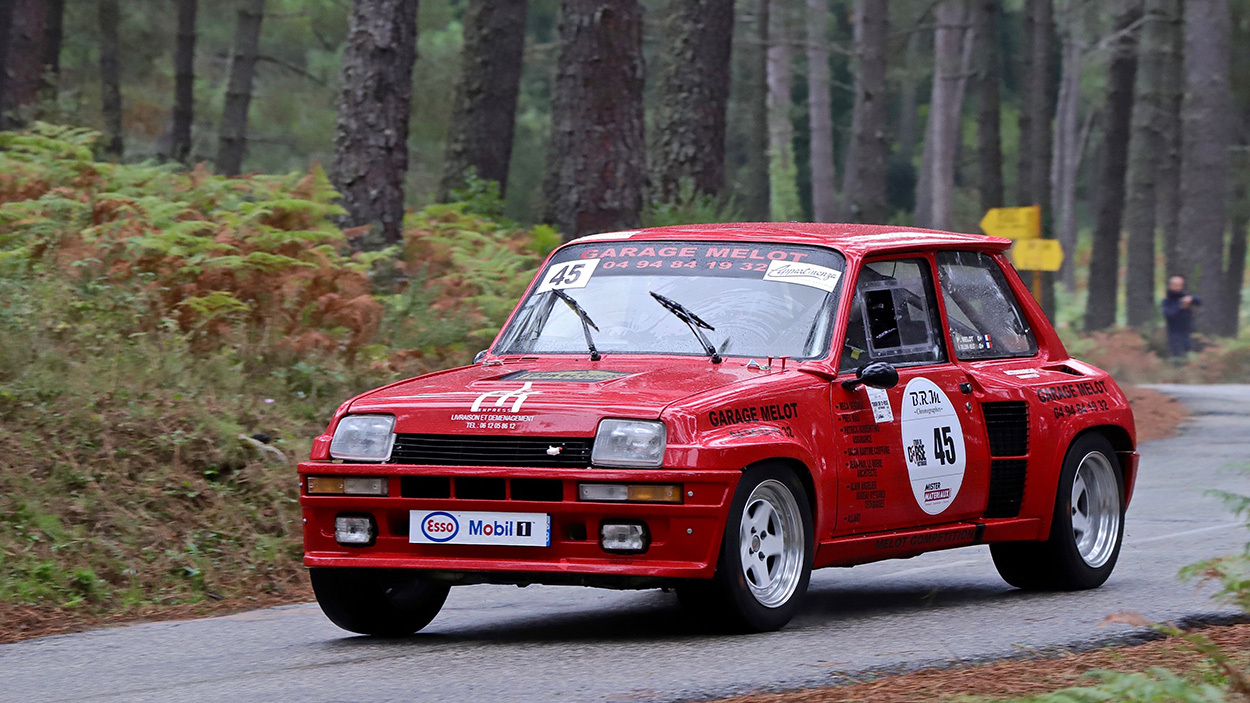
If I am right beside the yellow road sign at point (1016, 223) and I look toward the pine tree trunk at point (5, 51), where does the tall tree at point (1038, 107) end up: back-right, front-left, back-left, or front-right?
back-right

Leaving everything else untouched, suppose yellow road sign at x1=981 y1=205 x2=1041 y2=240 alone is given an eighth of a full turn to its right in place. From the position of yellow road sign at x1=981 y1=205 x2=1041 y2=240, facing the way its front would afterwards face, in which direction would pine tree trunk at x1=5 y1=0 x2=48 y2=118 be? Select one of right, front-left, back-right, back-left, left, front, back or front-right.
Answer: front

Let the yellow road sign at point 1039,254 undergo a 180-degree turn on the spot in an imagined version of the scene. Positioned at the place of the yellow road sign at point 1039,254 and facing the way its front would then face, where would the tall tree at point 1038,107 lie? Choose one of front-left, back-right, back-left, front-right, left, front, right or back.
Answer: front

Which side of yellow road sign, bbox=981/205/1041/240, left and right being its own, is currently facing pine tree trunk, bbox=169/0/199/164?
right

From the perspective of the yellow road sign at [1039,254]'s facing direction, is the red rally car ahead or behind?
ahead

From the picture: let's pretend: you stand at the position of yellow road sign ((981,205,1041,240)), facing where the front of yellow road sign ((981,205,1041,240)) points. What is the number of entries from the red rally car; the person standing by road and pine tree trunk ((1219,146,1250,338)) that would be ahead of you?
1

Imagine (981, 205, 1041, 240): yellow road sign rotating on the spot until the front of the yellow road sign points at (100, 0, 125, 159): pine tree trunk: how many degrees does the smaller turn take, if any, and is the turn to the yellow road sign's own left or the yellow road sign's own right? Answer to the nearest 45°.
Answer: approximately 90° to the yellow road sign's own right

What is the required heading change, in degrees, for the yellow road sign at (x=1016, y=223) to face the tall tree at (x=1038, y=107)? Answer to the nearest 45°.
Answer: approximately 180°

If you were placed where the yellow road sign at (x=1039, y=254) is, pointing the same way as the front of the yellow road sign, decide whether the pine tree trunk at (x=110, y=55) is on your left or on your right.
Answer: on your right
